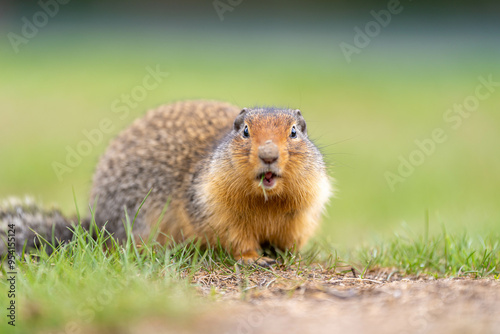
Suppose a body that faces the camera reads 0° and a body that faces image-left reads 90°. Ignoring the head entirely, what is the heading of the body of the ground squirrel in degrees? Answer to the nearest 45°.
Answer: approximately 315°
